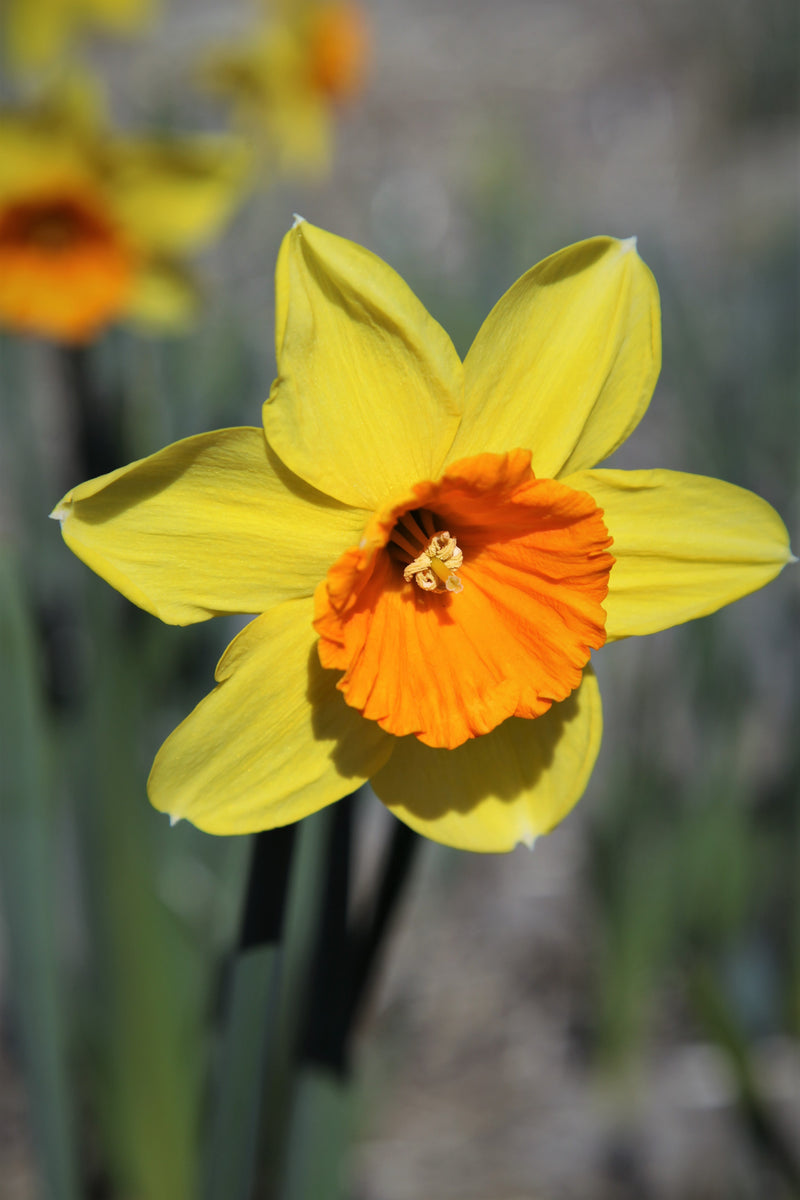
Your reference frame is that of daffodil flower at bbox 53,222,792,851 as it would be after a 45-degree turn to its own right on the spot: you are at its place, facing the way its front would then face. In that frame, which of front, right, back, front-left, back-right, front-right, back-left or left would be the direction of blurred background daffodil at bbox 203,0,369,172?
back-right

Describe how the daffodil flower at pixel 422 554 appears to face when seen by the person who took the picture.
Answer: facing the viewer

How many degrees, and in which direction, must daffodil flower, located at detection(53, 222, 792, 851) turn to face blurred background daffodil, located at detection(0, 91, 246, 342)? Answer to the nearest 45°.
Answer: approximately 180°

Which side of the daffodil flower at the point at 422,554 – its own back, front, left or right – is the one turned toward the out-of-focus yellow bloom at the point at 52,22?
back
